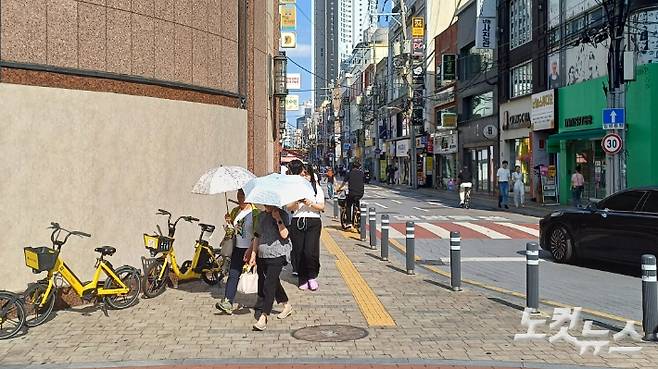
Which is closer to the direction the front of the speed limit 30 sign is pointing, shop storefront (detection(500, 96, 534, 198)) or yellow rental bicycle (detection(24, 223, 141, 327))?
the yellow rental bicycle

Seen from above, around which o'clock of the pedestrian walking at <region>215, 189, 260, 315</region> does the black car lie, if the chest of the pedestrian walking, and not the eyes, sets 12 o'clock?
The black car is roughly at 7 o'clock from the pedestrian walking.

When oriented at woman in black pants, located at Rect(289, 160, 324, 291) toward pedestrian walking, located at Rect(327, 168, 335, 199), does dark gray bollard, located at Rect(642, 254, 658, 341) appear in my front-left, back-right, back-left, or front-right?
back-right

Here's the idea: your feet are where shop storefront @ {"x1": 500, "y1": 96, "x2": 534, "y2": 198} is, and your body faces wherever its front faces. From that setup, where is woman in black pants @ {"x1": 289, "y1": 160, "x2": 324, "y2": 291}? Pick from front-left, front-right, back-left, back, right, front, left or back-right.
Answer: front-left

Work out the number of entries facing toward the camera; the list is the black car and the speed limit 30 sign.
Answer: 1

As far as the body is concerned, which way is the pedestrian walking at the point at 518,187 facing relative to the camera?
toward the camera

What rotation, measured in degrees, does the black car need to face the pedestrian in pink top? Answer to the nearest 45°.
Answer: approximately 90° to its right

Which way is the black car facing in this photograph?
to the viewer's left

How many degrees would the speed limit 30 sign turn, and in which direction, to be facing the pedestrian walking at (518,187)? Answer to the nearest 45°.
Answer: approximately 135° to its right

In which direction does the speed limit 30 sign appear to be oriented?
toward the camera

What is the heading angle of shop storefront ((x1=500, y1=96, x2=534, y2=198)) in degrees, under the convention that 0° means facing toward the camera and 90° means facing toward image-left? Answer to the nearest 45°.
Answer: approximately 45°

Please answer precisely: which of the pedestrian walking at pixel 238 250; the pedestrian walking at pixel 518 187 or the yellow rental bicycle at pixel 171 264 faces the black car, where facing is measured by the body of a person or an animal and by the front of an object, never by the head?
the pedestrian walking at pixel 518 187

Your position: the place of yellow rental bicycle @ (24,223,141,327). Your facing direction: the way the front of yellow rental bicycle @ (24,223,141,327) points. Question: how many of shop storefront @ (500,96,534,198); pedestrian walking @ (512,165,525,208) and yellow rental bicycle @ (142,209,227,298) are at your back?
3

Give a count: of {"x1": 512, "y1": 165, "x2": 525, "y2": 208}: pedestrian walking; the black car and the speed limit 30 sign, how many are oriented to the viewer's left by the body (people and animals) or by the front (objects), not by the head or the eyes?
1

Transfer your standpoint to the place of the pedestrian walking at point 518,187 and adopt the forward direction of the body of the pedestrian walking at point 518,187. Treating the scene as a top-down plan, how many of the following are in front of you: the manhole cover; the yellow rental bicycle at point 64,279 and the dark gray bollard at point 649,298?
3
